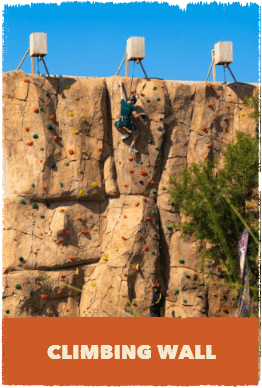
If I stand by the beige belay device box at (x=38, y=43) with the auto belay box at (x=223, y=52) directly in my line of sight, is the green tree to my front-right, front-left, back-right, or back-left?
front-right

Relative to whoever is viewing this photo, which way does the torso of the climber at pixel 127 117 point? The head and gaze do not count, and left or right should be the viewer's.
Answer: facing away from the viewer and to the right of the viewer

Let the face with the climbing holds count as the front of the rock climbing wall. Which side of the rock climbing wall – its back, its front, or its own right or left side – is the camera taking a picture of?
front

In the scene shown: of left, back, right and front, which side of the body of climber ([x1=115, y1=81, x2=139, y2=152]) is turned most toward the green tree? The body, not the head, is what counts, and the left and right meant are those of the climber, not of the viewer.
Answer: right
